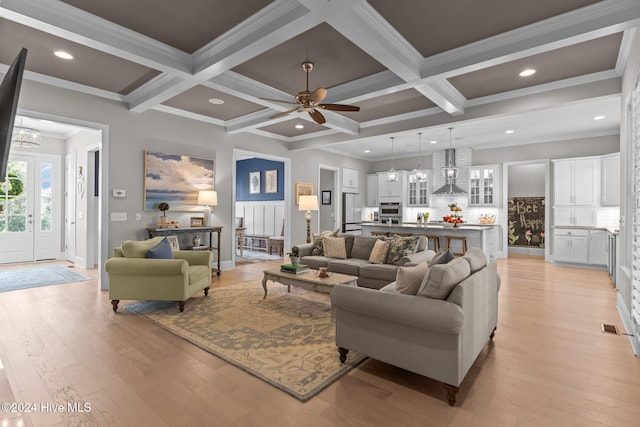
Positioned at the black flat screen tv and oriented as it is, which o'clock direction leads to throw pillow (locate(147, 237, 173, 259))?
The throw pillow is roughly at 10 o'clock from the black flat screen tv.

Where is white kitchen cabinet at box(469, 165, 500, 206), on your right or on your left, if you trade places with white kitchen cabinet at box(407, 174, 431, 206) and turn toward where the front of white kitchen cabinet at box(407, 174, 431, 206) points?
on your left

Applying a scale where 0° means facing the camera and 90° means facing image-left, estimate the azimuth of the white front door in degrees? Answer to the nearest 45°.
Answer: approximately 315°

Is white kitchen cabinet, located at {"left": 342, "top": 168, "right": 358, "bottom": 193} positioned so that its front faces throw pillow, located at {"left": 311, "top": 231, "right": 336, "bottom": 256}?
yes

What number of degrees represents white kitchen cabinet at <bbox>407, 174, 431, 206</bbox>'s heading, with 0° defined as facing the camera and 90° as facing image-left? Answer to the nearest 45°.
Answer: approximately 0°

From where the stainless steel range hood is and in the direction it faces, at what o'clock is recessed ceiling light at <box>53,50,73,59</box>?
The recessed ceiling light is roughly at 1 o'clock from the stainless steel range hood.

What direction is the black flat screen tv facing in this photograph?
to the viewer's right

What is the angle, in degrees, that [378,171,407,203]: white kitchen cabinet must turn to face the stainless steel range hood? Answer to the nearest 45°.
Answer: approximately 45° to its left

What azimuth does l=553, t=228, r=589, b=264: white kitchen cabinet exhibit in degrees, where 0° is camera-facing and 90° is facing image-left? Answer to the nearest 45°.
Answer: approximately 0°
